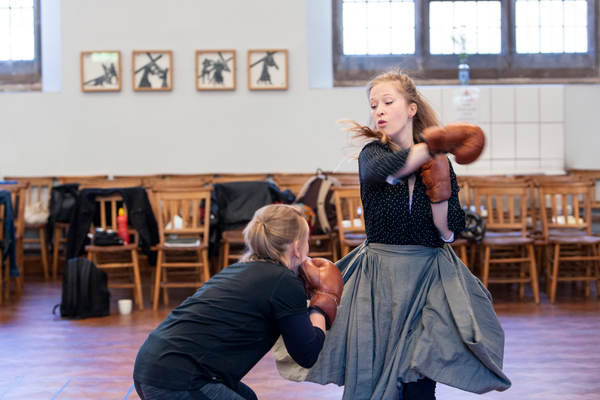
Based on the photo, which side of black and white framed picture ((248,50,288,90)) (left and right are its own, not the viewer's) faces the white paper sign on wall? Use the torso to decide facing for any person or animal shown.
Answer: left

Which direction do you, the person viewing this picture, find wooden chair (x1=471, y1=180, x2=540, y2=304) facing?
facing the viewer

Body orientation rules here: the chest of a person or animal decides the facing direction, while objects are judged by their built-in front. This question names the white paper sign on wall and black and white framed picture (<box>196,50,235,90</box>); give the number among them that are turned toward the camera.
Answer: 2

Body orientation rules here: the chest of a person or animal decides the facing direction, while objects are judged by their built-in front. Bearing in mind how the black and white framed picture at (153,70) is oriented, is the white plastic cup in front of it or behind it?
in front

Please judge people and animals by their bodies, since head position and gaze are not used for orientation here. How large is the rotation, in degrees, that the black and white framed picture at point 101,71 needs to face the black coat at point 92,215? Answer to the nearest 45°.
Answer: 0° — it already faces it

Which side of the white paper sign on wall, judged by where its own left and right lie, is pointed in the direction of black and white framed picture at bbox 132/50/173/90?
right

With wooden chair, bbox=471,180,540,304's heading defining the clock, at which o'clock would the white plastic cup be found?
The white plastic cup is roughly at 2 o'clock from the wooden chair.

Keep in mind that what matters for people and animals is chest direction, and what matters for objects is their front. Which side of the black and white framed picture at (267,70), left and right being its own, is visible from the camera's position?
front

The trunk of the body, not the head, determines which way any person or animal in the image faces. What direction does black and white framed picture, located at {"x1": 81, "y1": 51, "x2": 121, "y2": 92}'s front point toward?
toward the camera

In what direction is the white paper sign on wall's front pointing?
toward the camera

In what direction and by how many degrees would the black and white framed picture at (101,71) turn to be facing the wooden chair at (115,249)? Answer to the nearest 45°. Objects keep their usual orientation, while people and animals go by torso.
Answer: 0° — it already faces it

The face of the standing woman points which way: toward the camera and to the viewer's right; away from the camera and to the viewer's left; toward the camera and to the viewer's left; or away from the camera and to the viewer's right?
toward the camera and to the viewer's left

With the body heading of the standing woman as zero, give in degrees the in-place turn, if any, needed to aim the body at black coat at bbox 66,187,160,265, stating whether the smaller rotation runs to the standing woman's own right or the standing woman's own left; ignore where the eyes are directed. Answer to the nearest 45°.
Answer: approximately 135° to the standing woman's own right
